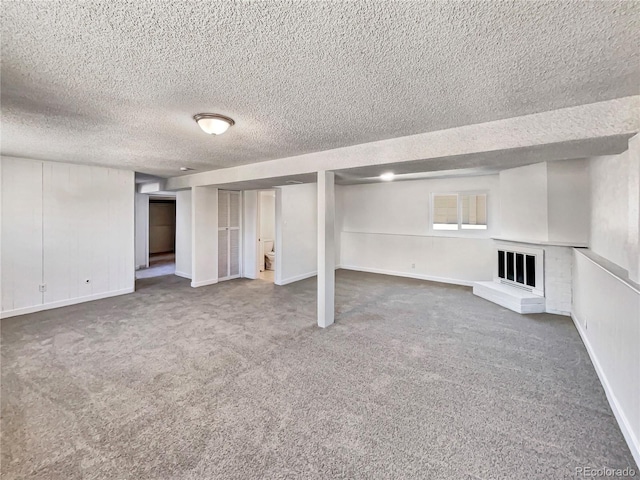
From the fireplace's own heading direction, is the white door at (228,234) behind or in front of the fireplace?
in front

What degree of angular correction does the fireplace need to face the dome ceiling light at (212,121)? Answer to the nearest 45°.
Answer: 0° — it already faces it

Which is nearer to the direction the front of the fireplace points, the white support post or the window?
the white support post

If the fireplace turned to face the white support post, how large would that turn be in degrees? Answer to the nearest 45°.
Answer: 0° — it already faces it

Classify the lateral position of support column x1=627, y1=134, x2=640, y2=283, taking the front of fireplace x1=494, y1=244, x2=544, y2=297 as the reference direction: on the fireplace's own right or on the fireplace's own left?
on the fireplace's own left

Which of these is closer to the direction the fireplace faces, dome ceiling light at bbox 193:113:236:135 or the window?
the dome ceiling light

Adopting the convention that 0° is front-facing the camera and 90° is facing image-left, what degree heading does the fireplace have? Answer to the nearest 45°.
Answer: approximately 45°

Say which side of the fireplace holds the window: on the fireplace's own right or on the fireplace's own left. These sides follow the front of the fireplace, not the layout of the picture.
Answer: on the fireplace's own right

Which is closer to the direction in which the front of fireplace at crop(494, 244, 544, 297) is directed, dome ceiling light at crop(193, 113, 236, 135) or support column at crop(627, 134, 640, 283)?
the dome ceiling light

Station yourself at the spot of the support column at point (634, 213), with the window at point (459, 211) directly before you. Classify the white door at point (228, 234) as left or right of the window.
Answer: left

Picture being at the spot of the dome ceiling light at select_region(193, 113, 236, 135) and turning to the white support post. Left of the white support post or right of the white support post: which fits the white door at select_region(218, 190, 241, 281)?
left
